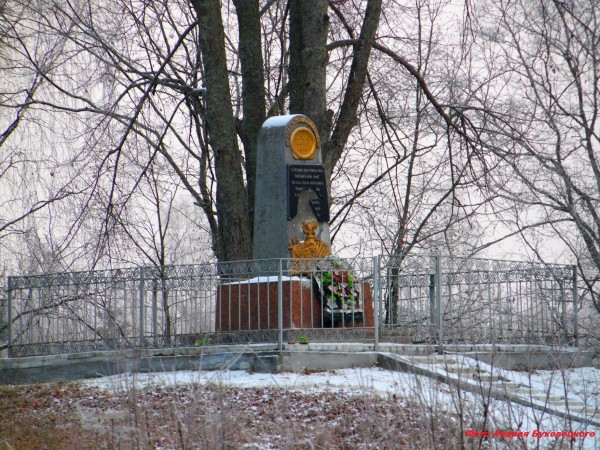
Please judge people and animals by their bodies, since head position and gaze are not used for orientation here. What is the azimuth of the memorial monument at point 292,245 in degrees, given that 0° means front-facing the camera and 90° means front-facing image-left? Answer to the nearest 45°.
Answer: approximately 315°

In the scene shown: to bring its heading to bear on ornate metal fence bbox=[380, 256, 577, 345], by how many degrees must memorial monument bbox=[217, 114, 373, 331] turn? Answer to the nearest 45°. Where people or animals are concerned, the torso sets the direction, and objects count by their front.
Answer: approximately 45° to its left
